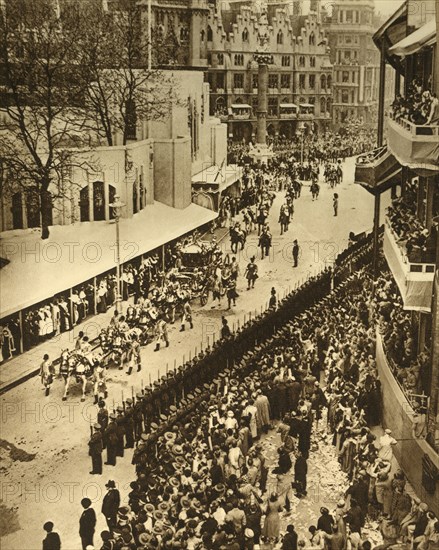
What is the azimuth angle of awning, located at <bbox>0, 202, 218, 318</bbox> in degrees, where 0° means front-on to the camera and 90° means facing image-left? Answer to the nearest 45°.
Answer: approximately 315°

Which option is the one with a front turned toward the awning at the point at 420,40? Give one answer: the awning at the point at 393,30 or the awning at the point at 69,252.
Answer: the awning at the point at 69,252

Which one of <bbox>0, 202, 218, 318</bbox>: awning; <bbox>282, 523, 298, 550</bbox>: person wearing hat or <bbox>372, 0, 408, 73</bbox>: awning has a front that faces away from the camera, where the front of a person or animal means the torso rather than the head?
the person wearing hat

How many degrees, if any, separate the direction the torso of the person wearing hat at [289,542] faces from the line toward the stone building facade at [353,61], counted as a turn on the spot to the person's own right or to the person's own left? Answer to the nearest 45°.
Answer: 0° — they already face it

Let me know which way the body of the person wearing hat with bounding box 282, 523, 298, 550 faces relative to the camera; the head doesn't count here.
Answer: away from the camera

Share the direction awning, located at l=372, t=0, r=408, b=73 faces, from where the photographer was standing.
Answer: facing to the left of the viewer

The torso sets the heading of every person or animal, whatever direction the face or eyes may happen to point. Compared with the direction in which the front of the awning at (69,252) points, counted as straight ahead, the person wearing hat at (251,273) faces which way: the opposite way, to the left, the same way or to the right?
to the right
